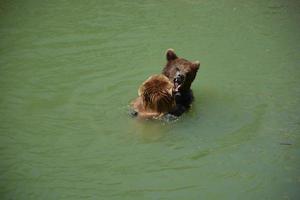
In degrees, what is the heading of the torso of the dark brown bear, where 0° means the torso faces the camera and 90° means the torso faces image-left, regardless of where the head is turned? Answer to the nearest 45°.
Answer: approximately 45°
